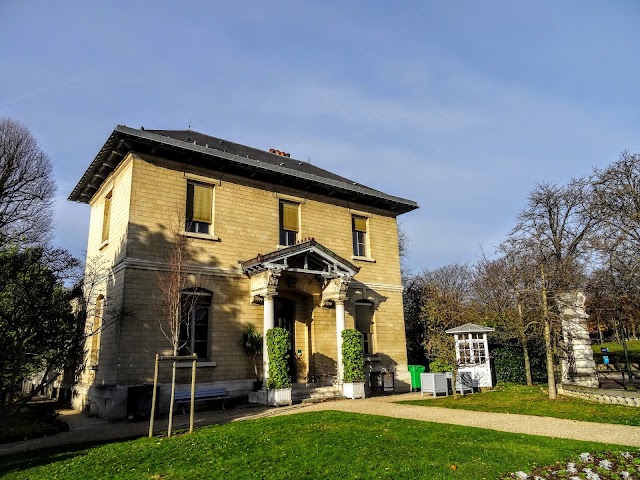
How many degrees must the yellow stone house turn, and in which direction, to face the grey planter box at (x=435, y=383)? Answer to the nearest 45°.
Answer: approximately 45° to its left

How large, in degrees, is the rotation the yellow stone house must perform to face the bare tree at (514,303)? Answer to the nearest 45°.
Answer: approximately 45° to its left

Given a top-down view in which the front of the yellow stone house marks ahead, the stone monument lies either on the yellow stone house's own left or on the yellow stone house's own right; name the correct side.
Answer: on the yellow stone house's own left

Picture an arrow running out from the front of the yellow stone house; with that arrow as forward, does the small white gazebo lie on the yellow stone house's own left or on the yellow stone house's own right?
on the yellow stone house's own left

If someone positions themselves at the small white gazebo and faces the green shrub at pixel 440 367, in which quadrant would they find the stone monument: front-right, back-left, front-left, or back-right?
back-left

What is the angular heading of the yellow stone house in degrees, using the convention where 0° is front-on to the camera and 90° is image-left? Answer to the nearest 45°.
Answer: approximately 315°

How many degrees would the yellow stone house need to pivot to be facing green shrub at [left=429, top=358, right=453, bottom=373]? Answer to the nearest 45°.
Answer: approximately 45° to its left
